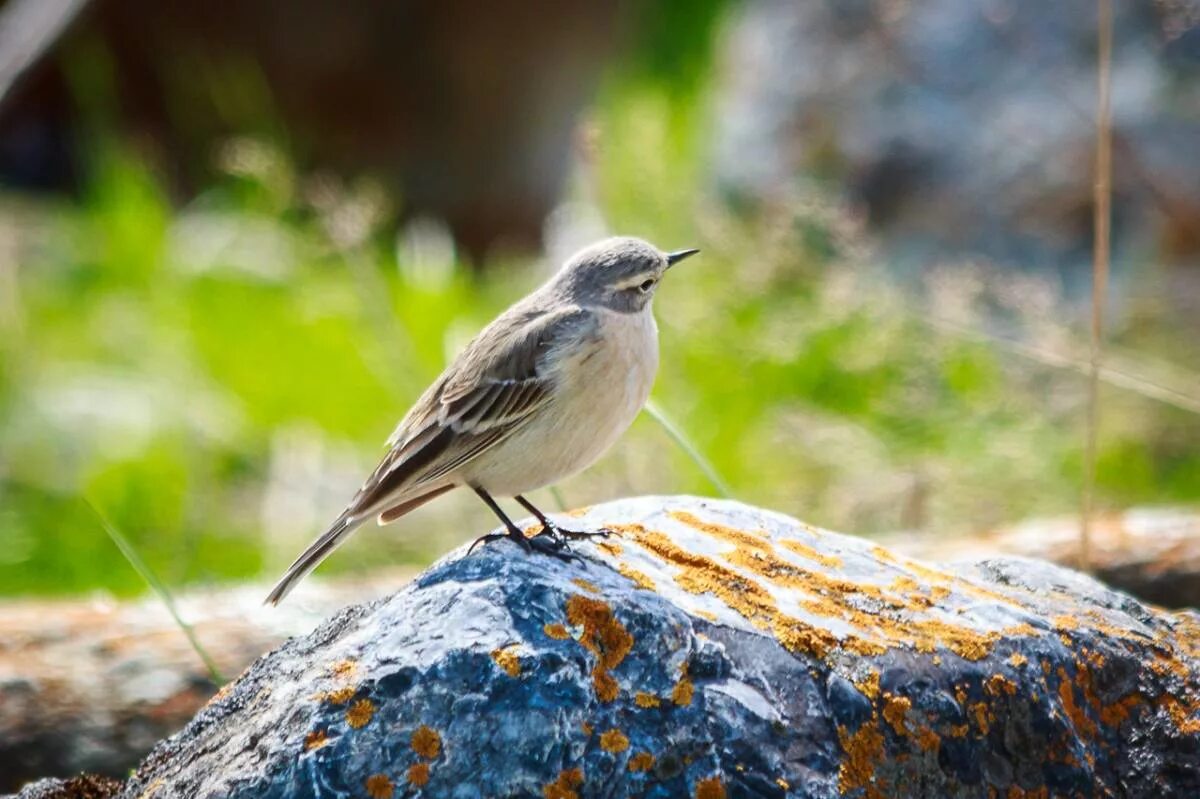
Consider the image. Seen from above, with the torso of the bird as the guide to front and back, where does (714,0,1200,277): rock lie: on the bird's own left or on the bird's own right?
on the bird's own left

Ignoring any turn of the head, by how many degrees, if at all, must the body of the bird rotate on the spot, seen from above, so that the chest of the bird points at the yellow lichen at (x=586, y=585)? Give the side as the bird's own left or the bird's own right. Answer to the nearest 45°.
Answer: approximately 90° to the bird's own right

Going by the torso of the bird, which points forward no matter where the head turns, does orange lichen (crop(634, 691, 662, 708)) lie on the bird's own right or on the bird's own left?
on the bird's own right

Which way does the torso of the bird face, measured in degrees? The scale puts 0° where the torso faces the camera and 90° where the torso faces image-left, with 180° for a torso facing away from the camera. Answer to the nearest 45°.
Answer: approximately 270°

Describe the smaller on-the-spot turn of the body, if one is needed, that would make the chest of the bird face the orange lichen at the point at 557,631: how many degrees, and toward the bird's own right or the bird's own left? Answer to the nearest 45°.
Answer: approximately 90° to the bird's own right
